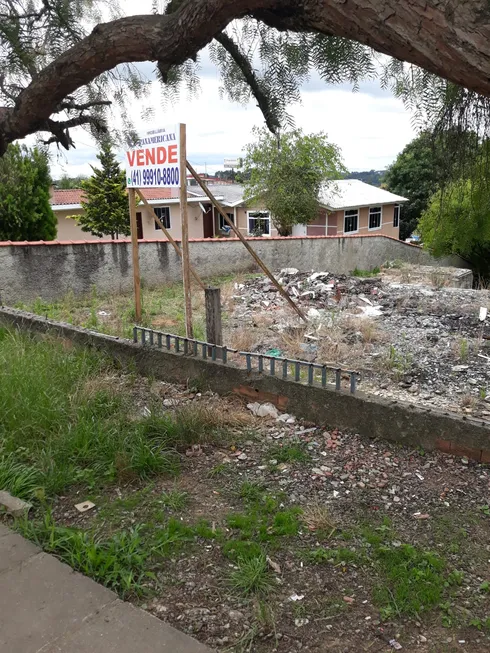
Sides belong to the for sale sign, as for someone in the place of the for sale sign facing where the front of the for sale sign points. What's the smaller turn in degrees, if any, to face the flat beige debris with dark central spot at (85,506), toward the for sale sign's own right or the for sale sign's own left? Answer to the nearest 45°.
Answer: approximately 45° to the for sale sign's own left

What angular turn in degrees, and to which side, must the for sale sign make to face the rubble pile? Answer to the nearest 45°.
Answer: approximately 135° to its left

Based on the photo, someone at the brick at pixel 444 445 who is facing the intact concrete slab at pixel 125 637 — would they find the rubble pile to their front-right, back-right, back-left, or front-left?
back-right

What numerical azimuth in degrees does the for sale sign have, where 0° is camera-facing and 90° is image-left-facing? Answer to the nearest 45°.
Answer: approximately 45°

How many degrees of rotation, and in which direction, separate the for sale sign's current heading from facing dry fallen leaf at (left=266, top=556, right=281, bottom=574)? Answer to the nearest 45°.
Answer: approximately 45° to its left

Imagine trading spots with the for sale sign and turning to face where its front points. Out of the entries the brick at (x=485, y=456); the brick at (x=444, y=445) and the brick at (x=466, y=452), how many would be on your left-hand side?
3

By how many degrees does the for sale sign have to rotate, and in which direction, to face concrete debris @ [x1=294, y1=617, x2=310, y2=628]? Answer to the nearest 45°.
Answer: approximately 45° to its left

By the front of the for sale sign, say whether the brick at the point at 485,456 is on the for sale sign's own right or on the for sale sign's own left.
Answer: on the for sale sign's own left
